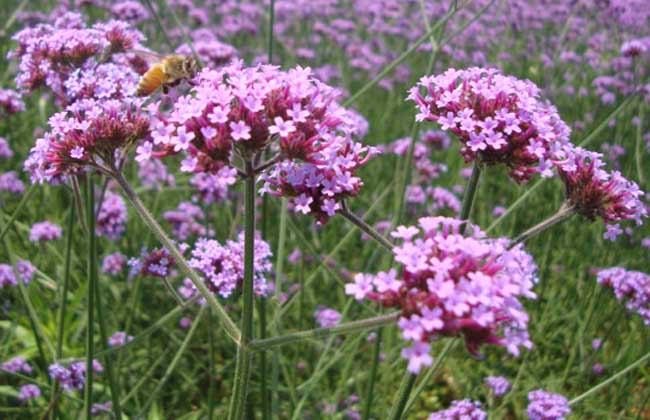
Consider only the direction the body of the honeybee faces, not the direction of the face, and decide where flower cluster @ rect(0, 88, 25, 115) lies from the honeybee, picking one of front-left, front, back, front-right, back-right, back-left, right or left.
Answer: back-left

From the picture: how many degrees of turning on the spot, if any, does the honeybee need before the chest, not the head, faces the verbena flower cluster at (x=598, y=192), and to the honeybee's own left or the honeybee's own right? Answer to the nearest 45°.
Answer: approximately 45° to the honeybee's own right

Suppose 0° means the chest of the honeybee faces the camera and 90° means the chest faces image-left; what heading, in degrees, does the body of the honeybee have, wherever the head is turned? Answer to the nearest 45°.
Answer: approximately 270°

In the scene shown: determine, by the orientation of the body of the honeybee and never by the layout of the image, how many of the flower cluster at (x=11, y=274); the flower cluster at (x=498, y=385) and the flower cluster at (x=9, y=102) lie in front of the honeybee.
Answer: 1

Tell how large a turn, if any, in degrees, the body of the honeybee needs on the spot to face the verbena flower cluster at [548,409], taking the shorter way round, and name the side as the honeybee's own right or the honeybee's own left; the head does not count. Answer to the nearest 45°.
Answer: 0° — it already faces it
